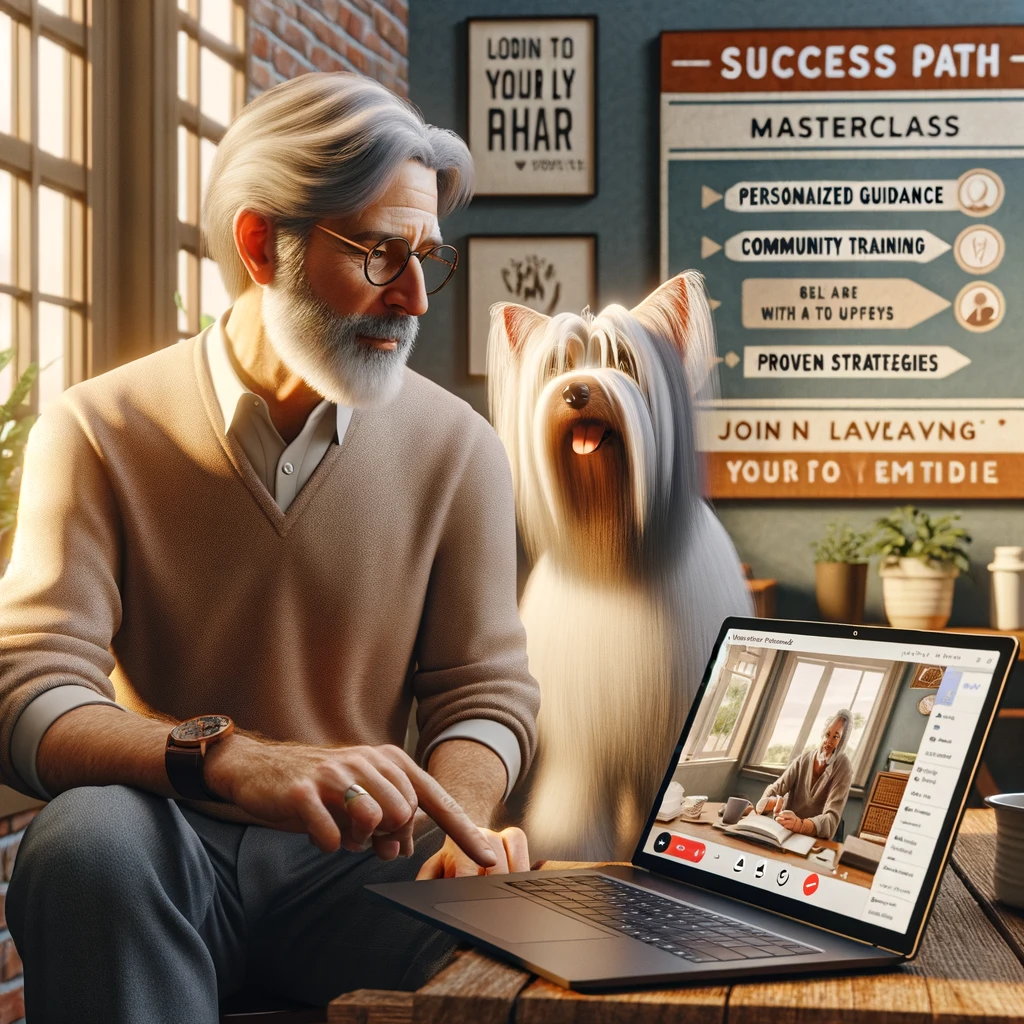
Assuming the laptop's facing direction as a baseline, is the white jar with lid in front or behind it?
behind

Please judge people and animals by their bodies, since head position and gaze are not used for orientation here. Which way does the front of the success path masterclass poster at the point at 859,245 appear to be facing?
toward the camera

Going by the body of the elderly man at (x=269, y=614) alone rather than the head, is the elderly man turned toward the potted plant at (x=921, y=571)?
no

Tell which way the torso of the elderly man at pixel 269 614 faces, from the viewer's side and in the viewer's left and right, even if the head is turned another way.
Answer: facing the viewer and to the right of the viewer

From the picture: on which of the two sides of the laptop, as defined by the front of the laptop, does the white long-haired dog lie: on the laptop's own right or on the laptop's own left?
on the laptop's own right

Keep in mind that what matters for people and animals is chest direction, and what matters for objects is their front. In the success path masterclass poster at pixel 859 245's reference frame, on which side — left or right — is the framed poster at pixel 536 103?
on its right

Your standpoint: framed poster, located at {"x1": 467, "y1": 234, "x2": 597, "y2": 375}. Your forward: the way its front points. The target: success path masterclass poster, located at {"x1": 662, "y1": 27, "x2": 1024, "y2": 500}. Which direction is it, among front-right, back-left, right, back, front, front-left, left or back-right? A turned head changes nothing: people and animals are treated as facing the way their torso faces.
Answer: left

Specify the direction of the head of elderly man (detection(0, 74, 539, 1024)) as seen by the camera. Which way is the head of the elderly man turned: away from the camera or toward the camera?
toward the camera

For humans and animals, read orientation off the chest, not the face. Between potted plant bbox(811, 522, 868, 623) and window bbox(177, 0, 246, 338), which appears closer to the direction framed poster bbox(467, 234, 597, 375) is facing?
the window

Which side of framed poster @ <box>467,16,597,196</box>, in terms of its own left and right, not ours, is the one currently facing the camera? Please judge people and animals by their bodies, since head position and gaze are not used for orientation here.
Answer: front

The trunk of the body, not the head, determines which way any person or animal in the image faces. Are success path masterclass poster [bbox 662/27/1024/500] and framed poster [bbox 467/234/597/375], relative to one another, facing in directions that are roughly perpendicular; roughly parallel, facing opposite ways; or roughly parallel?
roughly parallel

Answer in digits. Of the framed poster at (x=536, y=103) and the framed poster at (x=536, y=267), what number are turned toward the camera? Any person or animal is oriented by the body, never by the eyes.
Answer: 2

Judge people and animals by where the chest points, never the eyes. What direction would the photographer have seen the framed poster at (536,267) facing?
facing the viewer

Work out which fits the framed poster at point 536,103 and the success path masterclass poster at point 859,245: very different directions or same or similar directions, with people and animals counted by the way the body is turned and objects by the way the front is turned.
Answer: same or similar directions
